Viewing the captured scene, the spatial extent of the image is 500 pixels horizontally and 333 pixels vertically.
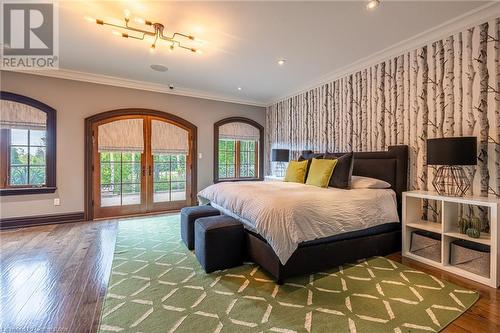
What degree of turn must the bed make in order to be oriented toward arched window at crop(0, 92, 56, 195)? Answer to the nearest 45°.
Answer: approximately 45° to its right

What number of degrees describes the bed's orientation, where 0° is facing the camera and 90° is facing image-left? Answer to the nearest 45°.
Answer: approximately 45°

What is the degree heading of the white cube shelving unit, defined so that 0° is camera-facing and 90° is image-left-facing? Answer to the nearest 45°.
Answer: approximately 45°

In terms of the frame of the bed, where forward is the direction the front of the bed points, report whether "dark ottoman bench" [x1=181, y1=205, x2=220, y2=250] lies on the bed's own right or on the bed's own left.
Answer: on the bed's own right

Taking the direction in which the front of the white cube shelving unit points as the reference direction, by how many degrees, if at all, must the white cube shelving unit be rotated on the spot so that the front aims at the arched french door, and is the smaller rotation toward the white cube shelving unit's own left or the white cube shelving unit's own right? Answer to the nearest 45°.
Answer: approximately 45° to the white cube shelving unit's own right

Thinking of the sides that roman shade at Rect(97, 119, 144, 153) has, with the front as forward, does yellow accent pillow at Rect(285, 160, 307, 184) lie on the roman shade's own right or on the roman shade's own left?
on the roman shade's own left

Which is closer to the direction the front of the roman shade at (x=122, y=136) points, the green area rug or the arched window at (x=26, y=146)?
the green area rug
